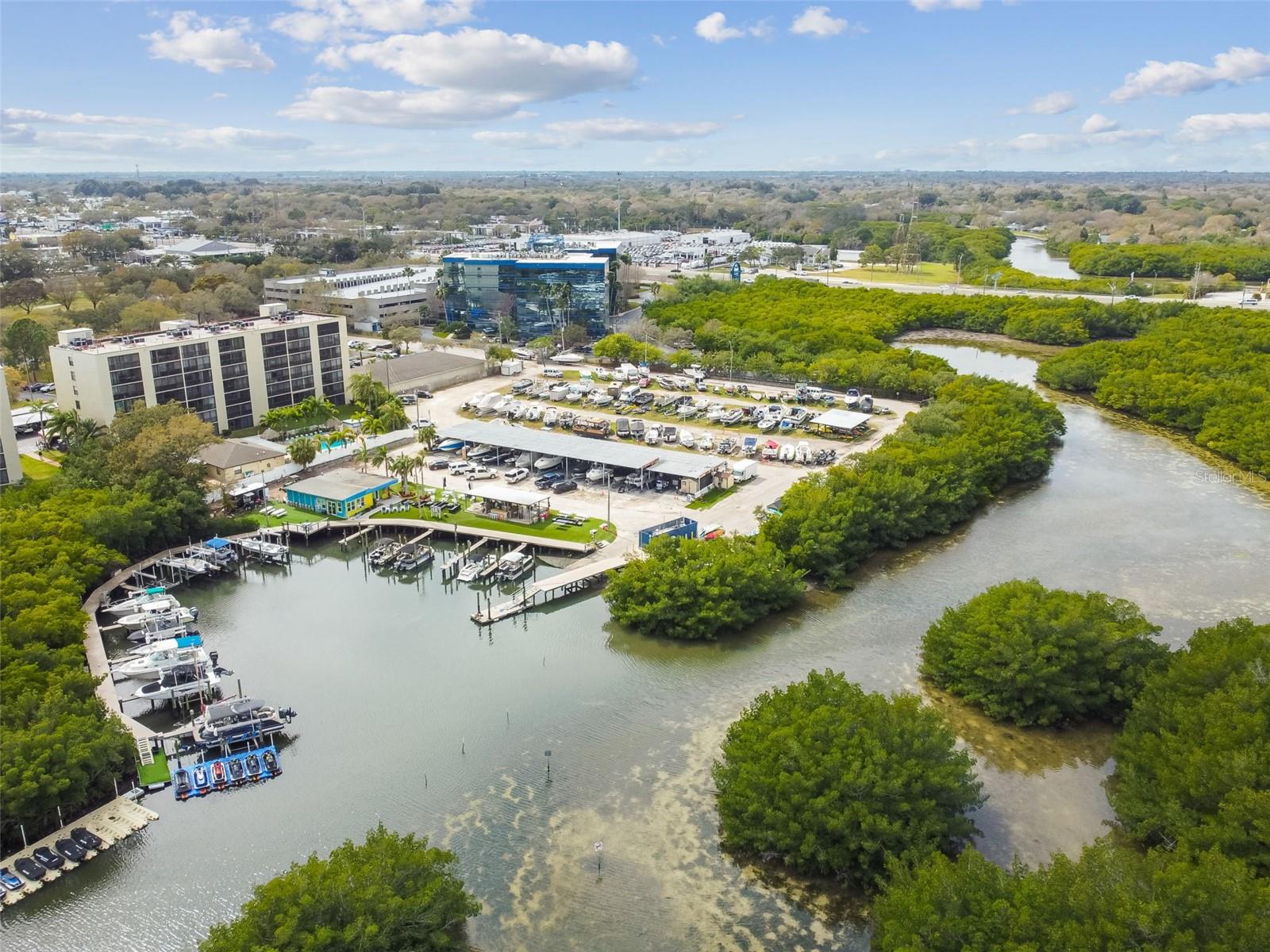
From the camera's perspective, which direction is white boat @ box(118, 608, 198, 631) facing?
to the viewer's left

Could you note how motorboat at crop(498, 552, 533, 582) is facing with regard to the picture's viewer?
facing away from the viewer and to the right of the viewer

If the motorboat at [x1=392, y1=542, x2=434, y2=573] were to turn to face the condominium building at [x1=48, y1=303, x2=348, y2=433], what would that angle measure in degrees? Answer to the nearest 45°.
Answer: approximately 90° to its left

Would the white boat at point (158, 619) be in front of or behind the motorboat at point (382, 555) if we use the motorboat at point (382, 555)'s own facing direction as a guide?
behind

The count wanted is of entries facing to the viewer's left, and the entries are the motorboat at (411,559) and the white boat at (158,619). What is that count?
1

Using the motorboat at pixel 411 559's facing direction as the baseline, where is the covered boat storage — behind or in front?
in front

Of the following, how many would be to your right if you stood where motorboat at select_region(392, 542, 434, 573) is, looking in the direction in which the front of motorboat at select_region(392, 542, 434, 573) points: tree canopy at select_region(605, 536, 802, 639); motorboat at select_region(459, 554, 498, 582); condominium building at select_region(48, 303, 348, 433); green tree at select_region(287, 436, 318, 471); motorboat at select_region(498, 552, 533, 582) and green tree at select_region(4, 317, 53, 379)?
3

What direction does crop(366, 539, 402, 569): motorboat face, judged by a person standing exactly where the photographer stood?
facing away from the viewer and to the right of the viewer

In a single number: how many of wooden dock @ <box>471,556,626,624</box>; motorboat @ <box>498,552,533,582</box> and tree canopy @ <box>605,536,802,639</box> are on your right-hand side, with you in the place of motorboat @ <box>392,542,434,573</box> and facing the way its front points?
3

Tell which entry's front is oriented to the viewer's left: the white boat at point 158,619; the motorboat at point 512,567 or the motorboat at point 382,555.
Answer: the white boat

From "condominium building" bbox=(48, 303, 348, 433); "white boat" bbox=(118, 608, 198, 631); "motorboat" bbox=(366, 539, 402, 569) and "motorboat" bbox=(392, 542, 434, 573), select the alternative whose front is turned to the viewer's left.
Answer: the white boat

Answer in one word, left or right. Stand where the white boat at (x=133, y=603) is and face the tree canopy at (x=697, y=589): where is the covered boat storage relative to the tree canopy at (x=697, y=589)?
left

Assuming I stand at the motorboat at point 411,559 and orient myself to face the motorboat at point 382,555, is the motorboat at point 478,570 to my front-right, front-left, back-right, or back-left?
back-left

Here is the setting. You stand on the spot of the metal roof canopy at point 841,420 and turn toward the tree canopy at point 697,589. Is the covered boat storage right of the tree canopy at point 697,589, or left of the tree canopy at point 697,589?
right

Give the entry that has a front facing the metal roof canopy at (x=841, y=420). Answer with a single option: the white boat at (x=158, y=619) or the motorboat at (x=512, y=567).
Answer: the motorboat
